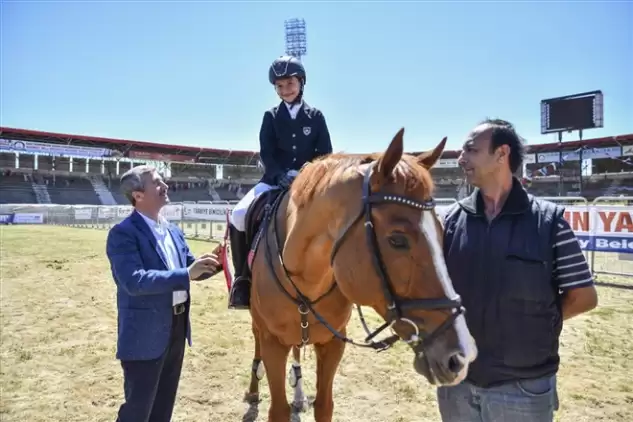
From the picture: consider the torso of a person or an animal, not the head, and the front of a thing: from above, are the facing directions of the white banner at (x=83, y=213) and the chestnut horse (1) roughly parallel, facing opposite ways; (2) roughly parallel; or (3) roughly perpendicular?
roughly parallel

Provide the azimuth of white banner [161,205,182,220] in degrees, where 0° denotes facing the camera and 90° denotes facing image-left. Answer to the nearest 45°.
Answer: approximately 0°

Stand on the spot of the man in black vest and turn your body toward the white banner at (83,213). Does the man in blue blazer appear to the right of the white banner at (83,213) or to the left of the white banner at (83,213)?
left

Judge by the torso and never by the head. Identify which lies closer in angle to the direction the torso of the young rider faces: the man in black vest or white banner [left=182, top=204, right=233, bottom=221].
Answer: the man in black vest

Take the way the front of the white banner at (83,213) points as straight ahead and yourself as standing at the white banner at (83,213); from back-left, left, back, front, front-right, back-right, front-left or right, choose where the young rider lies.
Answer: front

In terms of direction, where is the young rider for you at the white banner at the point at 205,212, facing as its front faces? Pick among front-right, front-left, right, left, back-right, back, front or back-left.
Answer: front

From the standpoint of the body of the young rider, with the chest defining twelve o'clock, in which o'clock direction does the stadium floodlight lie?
The stadium floodlight is roughly at 6 o'clock from the young rider.

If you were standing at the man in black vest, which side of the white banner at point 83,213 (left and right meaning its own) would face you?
front

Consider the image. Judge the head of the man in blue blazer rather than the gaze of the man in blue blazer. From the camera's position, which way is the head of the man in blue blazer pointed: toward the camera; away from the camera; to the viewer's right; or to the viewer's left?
to the viewer's right

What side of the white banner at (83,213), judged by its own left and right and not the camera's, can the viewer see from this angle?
front

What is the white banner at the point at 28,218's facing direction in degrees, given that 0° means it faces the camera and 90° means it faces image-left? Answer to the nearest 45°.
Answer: approximately 0°

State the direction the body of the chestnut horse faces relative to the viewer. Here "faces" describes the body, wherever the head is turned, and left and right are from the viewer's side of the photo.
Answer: facing the viewer and to the right of the viewer

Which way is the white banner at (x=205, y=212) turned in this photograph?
toward the camera

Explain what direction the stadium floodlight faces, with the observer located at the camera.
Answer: facing the viewer
